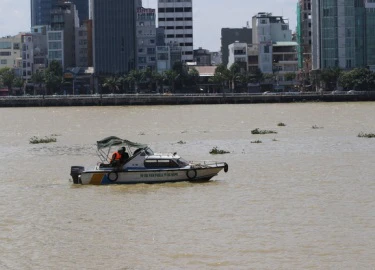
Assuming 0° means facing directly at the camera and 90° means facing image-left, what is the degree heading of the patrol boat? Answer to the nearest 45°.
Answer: approximately 270°
